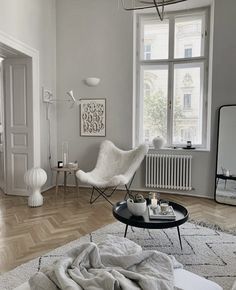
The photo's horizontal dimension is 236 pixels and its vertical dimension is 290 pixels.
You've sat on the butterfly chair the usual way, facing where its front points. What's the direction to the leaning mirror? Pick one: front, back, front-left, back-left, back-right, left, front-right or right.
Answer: back-left

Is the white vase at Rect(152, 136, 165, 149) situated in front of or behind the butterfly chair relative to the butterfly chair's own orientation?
behind

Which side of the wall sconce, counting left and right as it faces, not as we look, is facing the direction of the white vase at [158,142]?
left

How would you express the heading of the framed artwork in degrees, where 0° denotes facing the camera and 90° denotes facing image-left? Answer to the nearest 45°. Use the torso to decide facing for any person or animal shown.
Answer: approximately 0°

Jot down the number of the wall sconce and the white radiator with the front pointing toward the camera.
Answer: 2

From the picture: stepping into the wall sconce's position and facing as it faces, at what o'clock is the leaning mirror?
The leaning mirror is roughly at 10 o'clock from the wall sconce.
